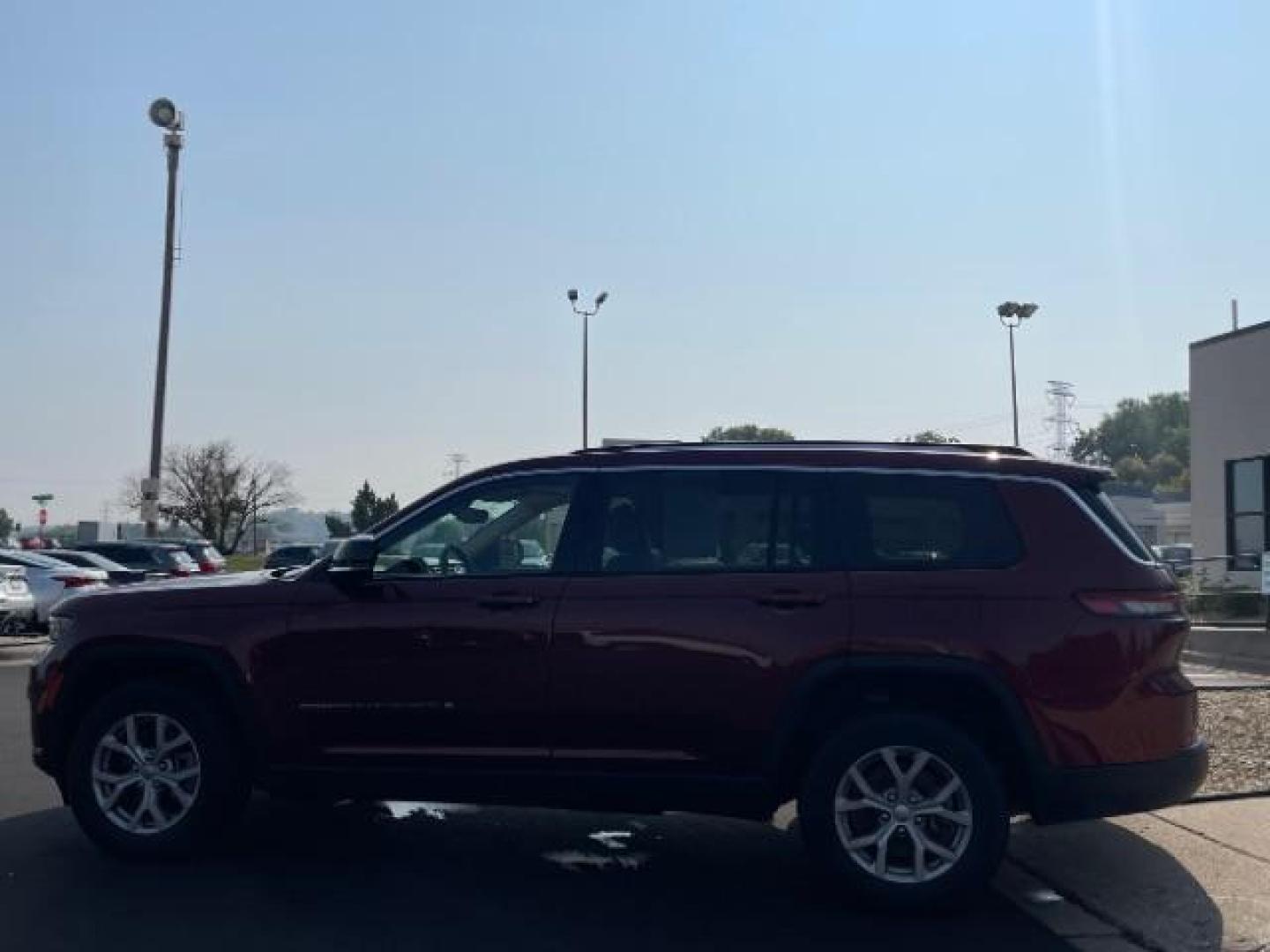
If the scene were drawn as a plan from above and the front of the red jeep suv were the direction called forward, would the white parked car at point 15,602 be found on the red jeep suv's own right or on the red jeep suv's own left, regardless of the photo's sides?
on the red jeep suv's own right

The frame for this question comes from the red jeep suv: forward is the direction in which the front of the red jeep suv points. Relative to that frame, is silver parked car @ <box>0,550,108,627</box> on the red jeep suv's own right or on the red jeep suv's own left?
on the red jeep suv's own right

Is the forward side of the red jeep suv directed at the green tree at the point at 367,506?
no

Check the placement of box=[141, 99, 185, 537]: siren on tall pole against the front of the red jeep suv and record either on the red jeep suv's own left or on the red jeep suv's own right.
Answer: on the red jeep suv's own right

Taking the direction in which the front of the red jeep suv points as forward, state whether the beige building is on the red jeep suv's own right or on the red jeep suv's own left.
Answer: on the red jeep suv's own right

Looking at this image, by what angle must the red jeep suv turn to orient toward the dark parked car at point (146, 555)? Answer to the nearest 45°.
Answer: approximately 45° to its right

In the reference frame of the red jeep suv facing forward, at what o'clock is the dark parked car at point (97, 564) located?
The dark parked car is roughly at 2 o'clock from the red jeep suv.

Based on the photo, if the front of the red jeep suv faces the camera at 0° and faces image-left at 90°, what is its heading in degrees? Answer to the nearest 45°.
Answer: approximately 90°

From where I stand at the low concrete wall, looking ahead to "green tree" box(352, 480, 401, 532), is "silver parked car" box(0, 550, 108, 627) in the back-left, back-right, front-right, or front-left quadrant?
front-left

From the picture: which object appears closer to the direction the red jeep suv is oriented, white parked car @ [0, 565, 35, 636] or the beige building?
the white parked car
